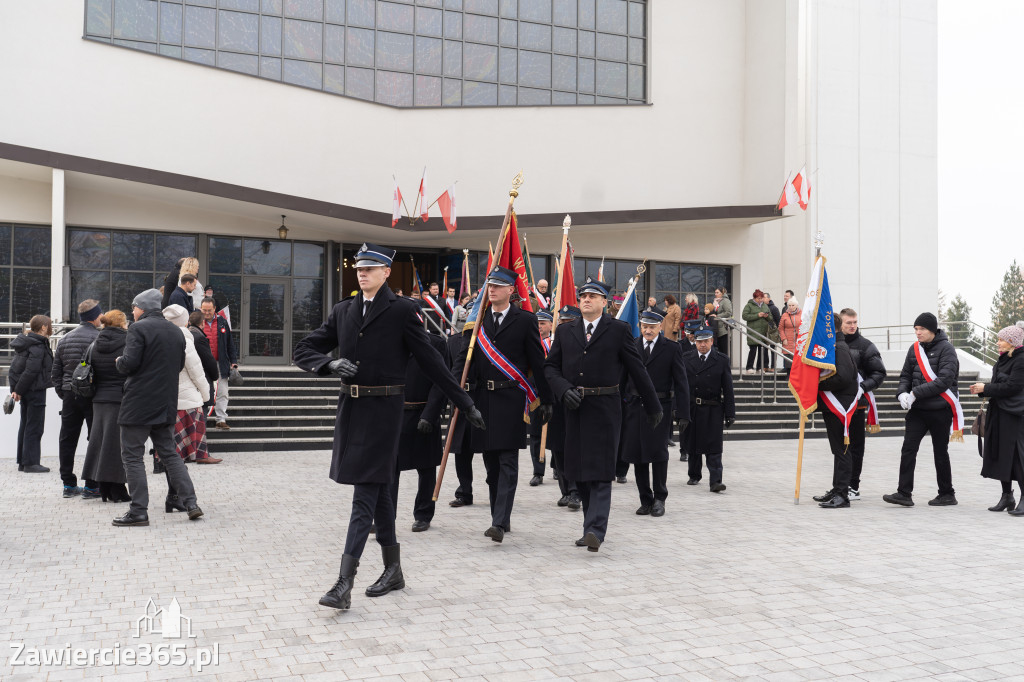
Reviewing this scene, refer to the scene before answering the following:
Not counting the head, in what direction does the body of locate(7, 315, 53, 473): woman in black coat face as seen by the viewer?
to the viewer's right

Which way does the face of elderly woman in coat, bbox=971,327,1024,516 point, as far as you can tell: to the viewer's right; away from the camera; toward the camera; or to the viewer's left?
to the viewer's left

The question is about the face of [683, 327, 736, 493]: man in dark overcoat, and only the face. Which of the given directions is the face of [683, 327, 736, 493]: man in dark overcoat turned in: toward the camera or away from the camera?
toward the camera

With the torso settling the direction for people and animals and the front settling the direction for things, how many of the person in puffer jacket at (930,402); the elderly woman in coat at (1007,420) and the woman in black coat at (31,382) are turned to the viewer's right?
1

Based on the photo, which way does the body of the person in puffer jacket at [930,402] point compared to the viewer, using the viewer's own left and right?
facing the viewer and to the left of the viewer

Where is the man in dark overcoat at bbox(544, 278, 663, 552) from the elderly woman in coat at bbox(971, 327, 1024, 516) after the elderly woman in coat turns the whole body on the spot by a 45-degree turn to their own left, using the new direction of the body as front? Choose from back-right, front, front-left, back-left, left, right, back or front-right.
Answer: front

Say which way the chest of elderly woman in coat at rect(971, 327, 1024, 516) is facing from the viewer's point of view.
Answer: to the viewer's left

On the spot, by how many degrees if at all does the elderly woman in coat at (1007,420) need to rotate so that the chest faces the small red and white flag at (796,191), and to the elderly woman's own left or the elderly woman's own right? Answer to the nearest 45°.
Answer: approximately 90° to the elderly woman's own right

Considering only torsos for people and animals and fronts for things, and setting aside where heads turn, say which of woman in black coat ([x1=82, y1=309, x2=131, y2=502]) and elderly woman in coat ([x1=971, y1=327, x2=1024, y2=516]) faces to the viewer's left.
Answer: the elderly woman in coat

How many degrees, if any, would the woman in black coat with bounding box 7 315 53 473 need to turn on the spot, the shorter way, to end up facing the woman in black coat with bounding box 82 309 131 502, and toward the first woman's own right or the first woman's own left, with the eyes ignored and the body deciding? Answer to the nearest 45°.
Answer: approximately 90° to the first woman's own right

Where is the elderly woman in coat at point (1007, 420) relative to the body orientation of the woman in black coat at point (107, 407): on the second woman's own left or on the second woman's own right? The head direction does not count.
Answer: on the second woman's own right

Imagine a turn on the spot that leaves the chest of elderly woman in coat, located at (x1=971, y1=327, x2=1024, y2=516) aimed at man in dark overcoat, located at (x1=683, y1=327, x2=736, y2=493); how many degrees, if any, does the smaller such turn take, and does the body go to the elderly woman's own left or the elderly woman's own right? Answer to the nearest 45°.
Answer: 0° — they already face them
